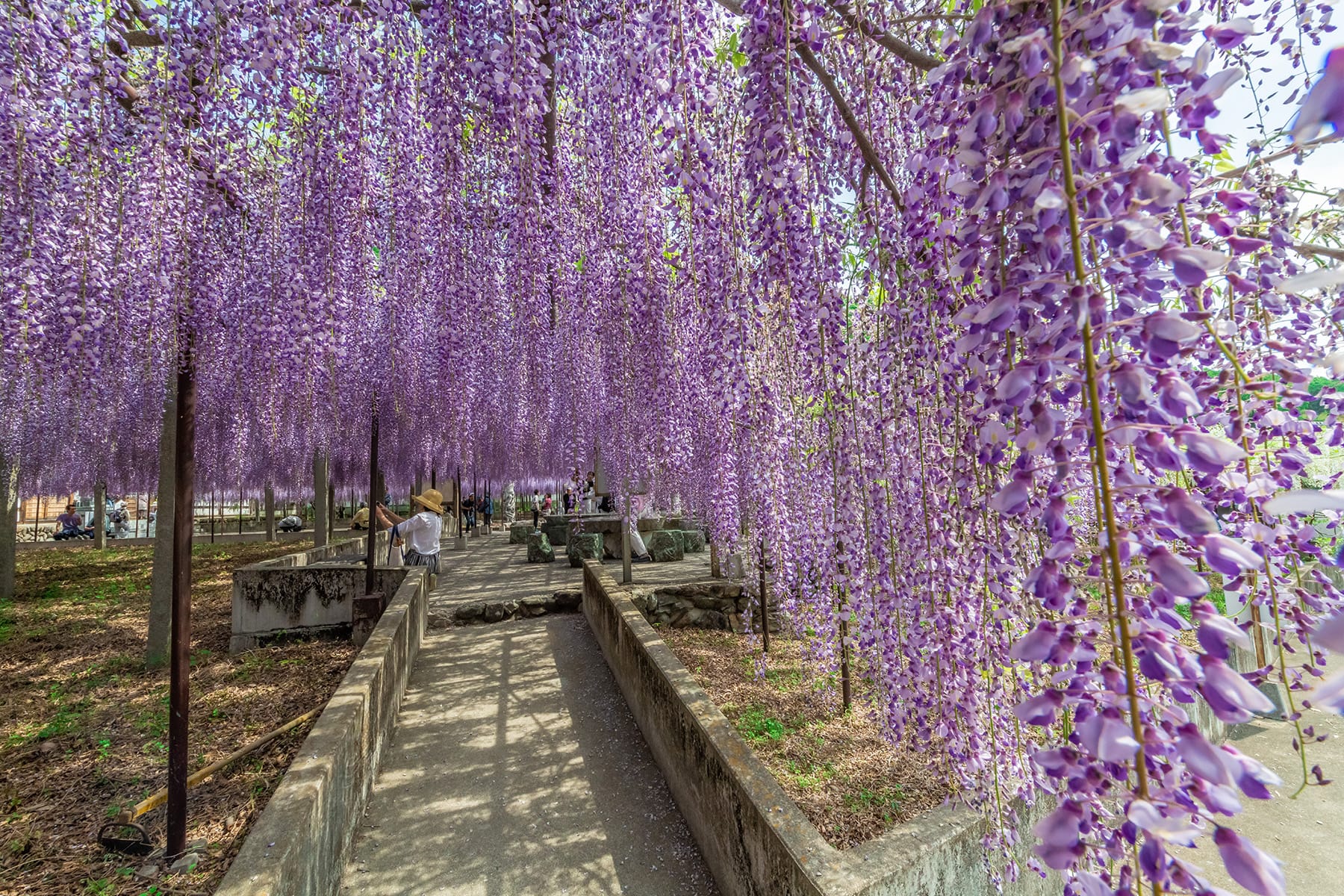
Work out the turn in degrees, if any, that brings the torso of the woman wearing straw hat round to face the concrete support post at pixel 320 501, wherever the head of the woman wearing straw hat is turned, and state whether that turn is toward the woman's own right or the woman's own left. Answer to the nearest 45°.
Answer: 0° — they already face it

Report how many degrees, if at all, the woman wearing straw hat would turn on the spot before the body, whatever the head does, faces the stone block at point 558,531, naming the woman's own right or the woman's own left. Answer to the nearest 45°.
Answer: approximately 90° to the woman's own right

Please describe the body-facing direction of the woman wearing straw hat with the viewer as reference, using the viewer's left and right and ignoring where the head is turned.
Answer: facing away from the viewer and to the left of the viewer

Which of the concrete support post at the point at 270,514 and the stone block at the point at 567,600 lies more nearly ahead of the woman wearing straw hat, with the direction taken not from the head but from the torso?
the concrete support post

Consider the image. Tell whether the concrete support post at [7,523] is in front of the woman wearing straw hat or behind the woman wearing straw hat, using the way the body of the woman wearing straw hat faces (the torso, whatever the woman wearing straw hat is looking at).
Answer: in front

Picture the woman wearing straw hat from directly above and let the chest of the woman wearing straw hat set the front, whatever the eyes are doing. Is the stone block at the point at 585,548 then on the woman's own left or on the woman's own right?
on the woman's own right

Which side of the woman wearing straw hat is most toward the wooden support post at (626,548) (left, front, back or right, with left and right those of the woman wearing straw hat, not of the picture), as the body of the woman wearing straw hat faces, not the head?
back

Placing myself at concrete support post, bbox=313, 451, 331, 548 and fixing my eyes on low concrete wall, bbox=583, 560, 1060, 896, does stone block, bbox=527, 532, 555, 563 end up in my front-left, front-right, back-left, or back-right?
front-left

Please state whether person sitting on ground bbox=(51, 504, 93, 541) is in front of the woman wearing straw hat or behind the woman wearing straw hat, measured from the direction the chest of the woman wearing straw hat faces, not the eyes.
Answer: in front

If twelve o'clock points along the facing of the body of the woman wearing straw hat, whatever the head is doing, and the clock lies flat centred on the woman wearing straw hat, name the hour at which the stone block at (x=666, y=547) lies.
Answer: The stone block is roughly at 4 o'clock from the woman wearing straw hat.
